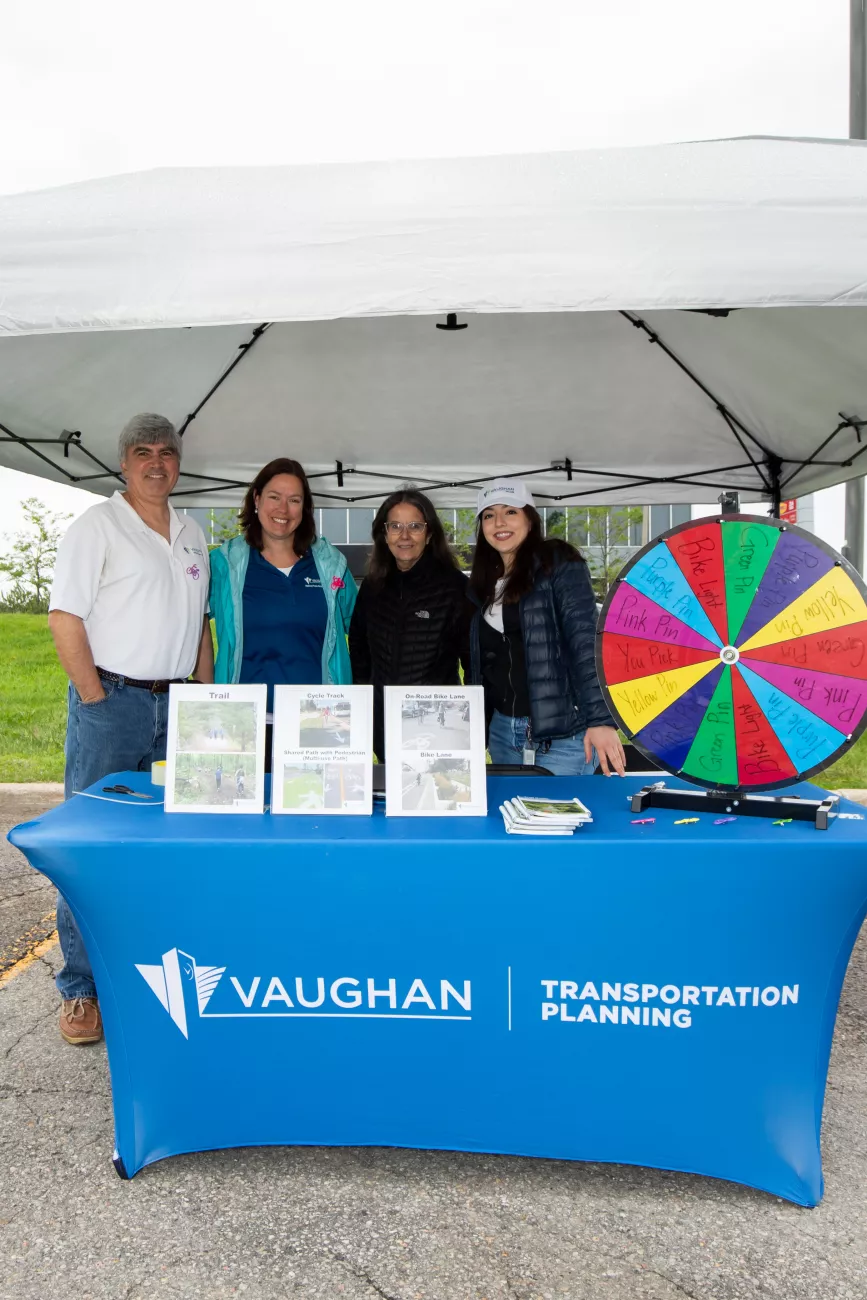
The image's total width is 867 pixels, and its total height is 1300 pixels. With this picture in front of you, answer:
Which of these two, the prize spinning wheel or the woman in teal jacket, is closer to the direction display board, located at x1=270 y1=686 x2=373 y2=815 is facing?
the prize spinning wheel

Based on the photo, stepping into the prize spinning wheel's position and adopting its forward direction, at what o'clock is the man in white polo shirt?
The man in white polo shirt is roughly at 3 o'clock from the prize spinning wheel.

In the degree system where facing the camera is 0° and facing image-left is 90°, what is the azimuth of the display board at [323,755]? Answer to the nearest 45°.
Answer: approximately 0°

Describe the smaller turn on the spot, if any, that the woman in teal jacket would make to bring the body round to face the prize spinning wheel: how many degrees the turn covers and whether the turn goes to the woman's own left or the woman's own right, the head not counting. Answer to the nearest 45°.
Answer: approximately 45° to the woman's own left

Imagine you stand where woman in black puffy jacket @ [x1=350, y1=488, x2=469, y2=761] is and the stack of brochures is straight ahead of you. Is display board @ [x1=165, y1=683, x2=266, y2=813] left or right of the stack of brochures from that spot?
right

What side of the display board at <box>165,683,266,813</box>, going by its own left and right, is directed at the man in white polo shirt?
back
